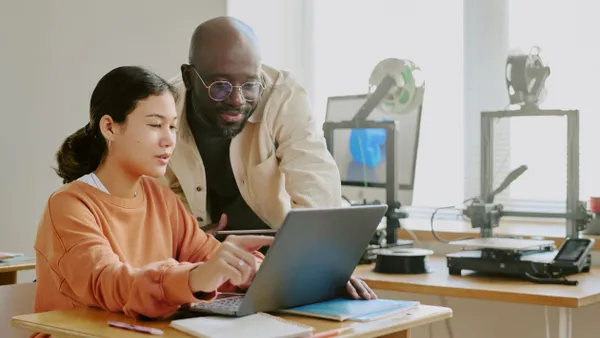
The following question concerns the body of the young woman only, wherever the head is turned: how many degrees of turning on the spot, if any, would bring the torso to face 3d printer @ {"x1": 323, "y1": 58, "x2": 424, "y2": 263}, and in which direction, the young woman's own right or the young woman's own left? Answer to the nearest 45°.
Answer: approximately 90° to the young woman's own left

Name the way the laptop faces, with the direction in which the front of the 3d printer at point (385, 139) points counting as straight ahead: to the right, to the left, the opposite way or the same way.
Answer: to the right

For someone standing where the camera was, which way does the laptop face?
facing away from the viewer and to the left of the viewer

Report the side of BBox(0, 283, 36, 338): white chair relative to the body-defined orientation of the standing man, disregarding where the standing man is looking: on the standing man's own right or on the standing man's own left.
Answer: on the standing man's own right

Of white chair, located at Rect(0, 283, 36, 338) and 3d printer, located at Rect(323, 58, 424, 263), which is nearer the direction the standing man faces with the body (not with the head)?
the white chair

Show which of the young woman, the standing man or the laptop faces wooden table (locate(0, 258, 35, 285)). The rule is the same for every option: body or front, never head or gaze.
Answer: the laptop

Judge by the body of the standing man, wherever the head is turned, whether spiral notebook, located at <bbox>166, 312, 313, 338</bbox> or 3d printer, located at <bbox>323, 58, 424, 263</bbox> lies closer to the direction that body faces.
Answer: the spiral notebook

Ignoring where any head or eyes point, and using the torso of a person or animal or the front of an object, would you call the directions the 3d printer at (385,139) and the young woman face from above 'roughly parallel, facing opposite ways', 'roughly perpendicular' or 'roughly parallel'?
roughly perpendicular

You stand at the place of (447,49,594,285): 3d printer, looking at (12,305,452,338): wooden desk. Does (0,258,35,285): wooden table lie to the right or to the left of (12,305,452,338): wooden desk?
right

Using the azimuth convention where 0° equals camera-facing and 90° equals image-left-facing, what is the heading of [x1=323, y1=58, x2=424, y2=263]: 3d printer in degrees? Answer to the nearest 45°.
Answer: approximately 45°

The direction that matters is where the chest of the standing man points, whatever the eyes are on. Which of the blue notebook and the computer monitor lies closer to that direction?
the blue notebook

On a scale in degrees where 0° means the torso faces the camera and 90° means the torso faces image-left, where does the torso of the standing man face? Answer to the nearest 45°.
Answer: approximately 0°
